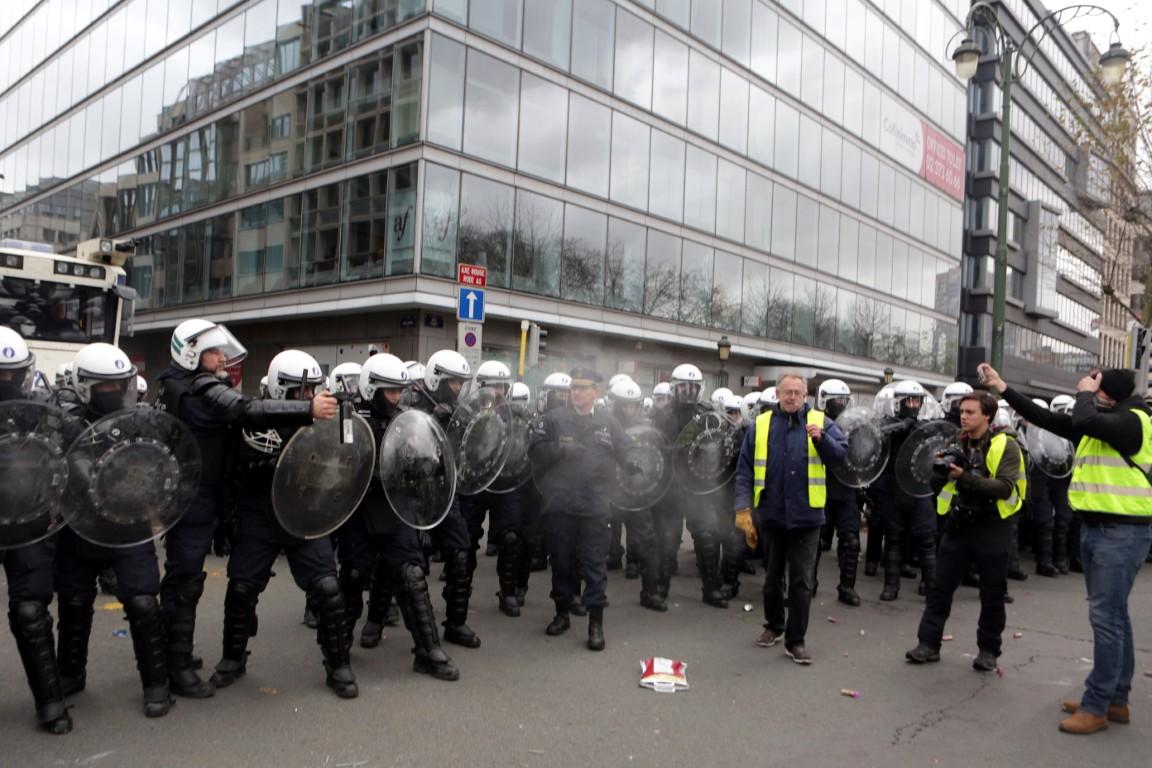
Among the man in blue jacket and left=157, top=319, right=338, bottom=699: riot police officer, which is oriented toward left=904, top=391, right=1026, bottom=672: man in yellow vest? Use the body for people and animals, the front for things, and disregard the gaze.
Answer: the riot police officer

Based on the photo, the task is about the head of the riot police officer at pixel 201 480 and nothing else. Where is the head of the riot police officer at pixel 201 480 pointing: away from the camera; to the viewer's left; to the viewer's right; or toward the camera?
to the viewer's right

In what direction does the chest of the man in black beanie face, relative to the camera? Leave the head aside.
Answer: to the viewer's left

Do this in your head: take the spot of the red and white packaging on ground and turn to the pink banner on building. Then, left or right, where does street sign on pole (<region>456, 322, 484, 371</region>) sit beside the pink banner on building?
left

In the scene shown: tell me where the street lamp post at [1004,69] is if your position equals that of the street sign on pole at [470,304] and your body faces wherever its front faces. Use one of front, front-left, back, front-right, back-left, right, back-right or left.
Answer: left

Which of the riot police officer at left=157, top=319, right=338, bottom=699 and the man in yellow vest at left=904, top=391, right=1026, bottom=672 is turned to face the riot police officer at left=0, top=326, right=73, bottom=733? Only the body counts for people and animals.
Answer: the man in yellow vest

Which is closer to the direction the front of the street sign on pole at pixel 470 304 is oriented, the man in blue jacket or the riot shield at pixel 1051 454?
the man in blue jacket

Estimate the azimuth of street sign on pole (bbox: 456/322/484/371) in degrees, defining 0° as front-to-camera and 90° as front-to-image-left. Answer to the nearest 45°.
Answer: approximately 0°

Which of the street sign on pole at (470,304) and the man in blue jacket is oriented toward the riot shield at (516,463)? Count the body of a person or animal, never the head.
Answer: the street sign on pole

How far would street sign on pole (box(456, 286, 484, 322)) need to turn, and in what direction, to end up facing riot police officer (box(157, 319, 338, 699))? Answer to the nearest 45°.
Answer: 0° — it already faces them

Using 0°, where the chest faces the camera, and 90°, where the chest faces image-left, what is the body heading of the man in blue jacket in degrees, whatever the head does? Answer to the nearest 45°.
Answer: approximately 0°

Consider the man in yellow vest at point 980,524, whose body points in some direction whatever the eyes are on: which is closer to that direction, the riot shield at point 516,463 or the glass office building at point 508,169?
the riot shield
